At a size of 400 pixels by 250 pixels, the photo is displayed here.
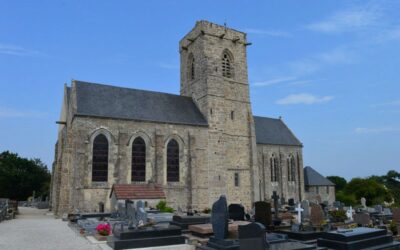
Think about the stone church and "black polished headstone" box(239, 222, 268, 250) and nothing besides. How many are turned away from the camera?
0

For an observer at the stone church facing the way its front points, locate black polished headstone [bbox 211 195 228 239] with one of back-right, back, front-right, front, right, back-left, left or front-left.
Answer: front-left

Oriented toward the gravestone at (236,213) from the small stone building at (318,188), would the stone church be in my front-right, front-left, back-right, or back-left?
front-right

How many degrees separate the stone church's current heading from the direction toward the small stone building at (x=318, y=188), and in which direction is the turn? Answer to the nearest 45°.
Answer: approximately 180°

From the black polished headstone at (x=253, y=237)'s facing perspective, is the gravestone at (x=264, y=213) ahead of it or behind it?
behind

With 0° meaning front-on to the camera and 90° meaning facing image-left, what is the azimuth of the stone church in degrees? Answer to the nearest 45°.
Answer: approximately 45°

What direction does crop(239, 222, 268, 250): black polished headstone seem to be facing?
toward the camera

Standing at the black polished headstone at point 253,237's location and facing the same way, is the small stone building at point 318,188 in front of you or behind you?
behind

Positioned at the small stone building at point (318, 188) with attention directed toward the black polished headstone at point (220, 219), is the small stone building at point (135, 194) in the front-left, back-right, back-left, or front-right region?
front-right
